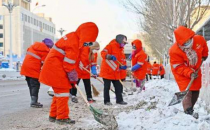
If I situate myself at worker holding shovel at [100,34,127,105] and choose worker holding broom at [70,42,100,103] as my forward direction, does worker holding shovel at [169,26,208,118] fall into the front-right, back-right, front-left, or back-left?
back-left

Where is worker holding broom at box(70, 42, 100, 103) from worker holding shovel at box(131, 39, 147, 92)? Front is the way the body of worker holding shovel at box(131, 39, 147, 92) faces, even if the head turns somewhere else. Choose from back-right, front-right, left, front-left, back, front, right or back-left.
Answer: front-left

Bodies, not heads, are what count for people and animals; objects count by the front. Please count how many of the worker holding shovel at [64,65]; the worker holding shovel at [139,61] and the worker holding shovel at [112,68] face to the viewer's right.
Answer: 2

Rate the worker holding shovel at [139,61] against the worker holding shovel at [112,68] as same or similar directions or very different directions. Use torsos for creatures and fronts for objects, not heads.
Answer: very different directions

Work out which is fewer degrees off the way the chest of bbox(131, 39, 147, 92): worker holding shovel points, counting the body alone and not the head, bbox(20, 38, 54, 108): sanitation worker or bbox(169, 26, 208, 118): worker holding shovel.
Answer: the sanitation worker

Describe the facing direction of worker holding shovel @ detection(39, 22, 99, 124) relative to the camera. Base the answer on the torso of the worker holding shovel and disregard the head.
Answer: to the viewer's right
